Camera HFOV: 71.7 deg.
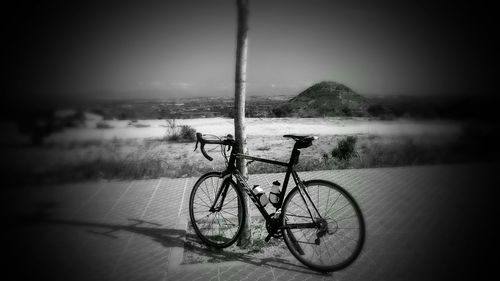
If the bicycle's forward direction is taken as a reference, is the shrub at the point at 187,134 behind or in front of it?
in front

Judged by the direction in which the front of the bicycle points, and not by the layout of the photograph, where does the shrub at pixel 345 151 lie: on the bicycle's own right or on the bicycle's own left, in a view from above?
on the bicycle's own right

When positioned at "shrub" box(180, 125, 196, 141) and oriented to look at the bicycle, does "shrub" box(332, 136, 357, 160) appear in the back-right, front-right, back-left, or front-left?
front-left

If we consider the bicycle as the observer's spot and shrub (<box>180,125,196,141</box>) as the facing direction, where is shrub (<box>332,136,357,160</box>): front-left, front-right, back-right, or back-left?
front-right

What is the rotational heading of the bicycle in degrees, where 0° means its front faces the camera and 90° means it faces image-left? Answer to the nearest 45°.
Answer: approximately 135°

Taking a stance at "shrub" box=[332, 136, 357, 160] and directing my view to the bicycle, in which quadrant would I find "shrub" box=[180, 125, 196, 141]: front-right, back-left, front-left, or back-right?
back-right
